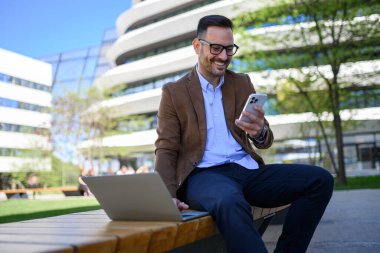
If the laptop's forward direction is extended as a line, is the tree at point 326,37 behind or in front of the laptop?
in front

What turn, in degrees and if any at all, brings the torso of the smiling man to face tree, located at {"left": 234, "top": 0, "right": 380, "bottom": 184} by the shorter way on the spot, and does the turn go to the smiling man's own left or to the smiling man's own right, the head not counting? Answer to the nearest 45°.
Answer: approximately 135° to the smiling man's own left

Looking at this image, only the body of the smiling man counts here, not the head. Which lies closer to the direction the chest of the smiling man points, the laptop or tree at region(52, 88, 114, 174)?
the laptop

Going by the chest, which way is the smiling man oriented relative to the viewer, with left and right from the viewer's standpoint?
facing the viewer and to the right of the viewer

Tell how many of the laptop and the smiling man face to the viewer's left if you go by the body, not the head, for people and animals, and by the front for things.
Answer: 0

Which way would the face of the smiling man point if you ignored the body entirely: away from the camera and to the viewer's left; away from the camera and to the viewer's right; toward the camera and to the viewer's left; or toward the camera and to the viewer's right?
toward the camera and to the viewer's right

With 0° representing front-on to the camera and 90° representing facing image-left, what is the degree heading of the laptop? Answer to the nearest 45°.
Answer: approximately 225°

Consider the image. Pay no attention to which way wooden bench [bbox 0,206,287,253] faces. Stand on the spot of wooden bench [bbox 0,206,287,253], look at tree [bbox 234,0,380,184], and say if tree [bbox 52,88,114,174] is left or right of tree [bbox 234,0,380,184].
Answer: left

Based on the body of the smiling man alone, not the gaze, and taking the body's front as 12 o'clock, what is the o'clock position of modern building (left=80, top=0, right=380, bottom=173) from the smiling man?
The modern building is roughly at 7 o'clock from the smiling man.
